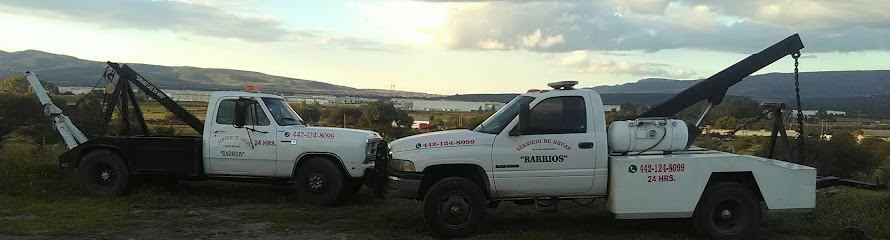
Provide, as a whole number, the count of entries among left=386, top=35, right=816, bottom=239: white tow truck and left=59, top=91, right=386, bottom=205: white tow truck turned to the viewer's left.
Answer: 1

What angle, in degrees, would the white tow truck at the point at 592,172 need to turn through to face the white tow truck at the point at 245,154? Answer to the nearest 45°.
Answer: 0° — it already faces it

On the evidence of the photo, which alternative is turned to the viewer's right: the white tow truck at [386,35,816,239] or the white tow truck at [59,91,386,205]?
the white tow truck at [59,91,386,205]

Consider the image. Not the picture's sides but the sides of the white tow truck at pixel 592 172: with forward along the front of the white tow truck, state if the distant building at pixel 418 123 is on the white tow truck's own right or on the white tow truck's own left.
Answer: on the white tow truck's own right

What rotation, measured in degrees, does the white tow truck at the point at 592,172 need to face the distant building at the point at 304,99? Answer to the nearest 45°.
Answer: approximately 45° to its right

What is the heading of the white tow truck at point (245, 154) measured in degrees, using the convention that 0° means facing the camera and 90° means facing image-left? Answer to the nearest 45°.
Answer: approximately 270°

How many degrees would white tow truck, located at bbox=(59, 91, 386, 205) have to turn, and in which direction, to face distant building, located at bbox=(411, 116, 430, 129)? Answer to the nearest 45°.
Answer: approximately 45° to its left

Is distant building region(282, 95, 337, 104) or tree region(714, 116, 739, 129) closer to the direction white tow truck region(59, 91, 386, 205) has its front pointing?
the tree

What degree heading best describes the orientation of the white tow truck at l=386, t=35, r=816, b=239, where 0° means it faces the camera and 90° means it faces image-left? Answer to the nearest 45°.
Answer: approximately 90°

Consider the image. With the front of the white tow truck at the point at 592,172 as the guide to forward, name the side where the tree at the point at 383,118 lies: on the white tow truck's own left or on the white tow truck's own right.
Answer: on the white tow truck's own right
